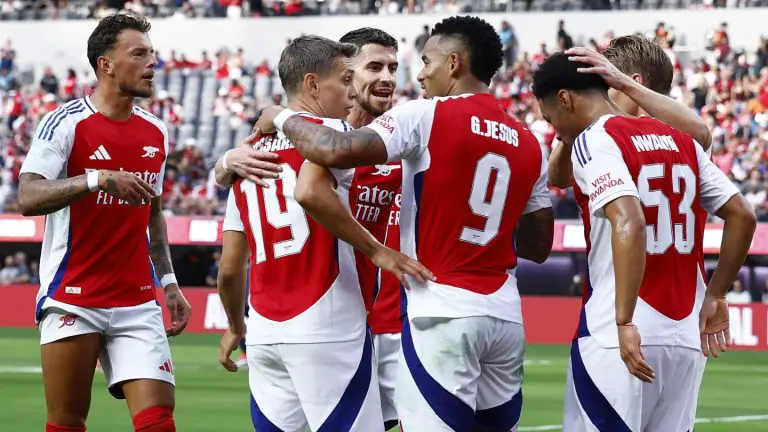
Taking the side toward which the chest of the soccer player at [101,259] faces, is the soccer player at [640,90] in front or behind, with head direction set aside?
in front

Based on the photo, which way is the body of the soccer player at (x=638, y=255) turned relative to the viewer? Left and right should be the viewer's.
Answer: facing away from the viewer and to the left of the viewer

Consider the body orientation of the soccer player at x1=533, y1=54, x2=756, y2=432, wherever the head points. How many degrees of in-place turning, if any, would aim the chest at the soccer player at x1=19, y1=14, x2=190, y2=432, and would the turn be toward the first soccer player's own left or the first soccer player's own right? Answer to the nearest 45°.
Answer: approximately 45° to the first soccer player's own left

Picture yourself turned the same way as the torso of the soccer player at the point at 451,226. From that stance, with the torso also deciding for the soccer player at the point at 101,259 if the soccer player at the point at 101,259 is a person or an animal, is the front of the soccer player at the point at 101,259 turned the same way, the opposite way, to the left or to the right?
the opposite way

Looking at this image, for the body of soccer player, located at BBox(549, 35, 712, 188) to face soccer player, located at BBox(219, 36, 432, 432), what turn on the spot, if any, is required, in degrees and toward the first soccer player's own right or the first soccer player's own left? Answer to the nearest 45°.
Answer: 0° — they already face them

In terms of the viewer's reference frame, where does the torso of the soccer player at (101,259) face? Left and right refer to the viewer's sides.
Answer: facing the viewer and to the right of the viewer

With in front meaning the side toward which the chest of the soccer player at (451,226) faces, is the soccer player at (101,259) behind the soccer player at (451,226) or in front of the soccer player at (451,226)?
in front

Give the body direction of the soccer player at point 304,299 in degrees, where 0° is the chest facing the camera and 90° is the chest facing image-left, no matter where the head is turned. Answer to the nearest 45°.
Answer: approximately 225°

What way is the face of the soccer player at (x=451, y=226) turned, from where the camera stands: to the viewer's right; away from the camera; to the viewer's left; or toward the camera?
to the viewer's left

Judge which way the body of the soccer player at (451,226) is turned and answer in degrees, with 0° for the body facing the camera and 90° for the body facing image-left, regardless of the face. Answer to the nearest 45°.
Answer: approximately 135°

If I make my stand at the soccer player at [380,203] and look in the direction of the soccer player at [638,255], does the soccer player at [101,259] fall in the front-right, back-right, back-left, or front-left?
back-right

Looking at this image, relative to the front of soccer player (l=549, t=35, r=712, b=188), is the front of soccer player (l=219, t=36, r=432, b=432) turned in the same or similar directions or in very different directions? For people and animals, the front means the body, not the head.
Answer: very different directions
